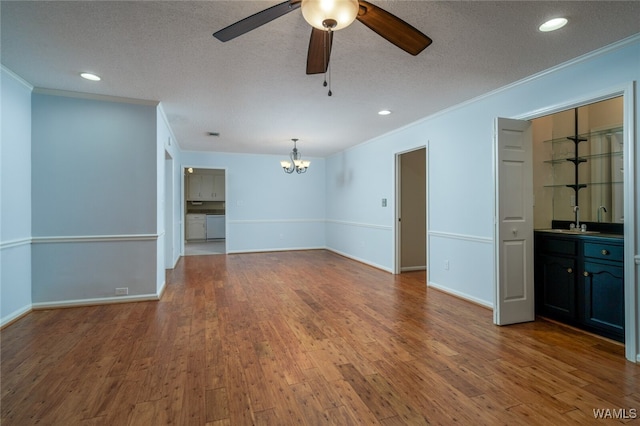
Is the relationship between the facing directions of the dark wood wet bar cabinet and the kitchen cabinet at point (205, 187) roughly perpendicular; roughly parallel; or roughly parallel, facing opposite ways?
roughly perpendicular

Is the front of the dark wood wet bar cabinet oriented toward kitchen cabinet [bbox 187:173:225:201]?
no

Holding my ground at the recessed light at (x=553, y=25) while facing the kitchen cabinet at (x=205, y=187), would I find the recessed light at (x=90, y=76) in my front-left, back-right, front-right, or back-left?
front-left

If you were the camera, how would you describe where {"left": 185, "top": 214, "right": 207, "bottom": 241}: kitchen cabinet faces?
facing the viewer

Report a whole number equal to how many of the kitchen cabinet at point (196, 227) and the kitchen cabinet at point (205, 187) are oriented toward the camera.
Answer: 2

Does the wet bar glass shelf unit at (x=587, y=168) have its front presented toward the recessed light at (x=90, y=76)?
yes

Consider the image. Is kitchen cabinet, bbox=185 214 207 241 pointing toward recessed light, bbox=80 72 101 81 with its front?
yes

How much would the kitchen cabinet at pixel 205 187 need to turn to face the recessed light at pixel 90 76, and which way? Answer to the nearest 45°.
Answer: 0° — it already faces it

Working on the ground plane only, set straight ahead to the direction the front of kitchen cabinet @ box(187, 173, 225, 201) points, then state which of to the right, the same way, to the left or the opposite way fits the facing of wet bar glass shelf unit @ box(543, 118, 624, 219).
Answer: to the right

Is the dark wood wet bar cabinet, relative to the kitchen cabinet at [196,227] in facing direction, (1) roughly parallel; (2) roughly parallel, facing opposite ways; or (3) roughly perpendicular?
roughly perpendicular

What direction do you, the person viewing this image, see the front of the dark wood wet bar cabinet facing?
facing the viewer and to the left of the viewer

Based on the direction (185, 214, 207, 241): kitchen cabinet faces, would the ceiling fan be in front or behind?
in front
